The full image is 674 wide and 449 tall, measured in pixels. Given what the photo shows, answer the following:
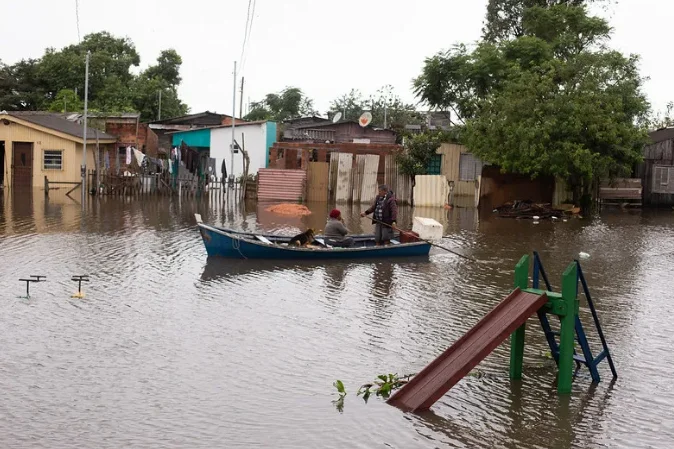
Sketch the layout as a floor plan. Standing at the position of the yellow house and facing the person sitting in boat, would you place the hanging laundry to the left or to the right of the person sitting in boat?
left

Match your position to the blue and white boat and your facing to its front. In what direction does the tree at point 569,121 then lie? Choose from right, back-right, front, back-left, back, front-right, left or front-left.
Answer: back-right

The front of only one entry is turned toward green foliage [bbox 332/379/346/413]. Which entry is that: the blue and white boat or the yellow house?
the yellow house

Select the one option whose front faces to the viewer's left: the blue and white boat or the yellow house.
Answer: the blue and white boat

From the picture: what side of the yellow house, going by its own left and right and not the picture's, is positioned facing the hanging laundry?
left

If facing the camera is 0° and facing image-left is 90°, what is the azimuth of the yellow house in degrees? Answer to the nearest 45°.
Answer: approximately 0°

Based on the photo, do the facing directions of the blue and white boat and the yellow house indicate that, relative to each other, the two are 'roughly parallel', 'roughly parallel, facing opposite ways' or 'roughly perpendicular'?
roughly perpendicular

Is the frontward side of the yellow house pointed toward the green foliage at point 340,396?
yes

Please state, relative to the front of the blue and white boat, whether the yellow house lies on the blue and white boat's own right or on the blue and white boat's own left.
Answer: on the blue and white boat's own right

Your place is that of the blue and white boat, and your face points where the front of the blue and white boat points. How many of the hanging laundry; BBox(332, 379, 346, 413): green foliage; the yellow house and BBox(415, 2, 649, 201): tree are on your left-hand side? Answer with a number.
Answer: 1

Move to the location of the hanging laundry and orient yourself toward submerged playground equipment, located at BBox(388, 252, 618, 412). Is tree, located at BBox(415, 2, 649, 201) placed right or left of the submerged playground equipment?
left

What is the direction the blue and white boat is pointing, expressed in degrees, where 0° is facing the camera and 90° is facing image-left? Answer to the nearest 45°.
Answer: approximately 90°

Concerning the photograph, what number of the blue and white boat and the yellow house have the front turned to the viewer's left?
1
